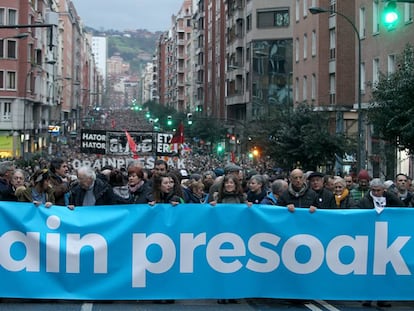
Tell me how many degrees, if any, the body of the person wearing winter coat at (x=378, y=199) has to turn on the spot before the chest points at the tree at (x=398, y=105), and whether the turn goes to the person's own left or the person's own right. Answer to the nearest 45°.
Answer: approximately 180°

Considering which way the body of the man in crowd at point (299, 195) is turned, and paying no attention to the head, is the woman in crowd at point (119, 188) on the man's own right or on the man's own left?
on the man's own right

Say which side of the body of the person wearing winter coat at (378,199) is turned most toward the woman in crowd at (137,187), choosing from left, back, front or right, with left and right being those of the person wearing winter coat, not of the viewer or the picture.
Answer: right

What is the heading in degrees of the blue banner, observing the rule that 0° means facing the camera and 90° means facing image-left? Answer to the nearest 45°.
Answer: approximately 0°

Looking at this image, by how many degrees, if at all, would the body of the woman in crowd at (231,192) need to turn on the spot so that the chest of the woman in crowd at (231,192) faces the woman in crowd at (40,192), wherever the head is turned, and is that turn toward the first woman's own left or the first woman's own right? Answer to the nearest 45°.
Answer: approximately 90° to the first woman's own right
